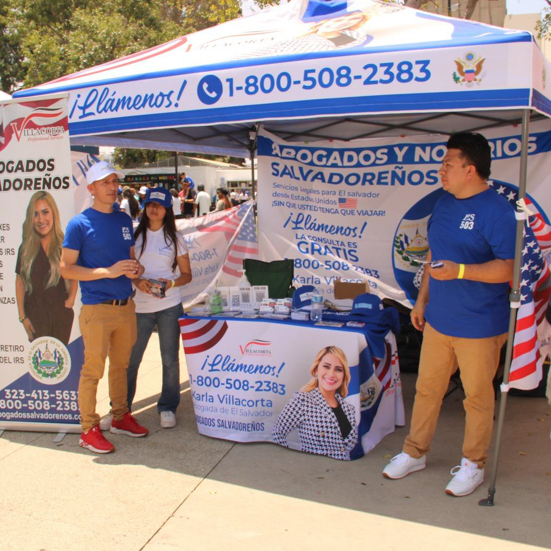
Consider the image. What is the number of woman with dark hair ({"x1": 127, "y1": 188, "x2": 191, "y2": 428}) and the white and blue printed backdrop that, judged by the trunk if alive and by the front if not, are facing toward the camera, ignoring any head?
2

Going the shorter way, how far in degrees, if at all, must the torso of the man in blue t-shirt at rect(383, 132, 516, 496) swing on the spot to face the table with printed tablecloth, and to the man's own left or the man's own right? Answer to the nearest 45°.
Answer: approximately 45° to the man's own right

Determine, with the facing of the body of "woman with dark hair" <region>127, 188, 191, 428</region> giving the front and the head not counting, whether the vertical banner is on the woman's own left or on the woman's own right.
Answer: on the woman's own right

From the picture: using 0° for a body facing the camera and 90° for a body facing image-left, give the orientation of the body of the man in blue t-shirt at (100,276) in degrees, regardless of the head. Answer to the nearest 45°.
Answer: approximately 315°

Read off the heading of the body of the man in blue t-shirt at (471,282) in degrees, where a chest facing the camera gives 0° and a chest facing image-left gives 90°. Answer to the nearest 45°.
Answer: approximately 45°

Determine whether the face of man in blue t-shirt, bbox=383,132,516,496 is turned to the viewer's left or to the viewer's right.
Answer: to the viewer's left

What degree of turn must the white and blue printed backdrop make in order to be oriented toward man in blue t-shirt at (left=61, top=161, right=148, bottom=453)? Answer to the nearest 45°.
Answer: approximately 45° to its right

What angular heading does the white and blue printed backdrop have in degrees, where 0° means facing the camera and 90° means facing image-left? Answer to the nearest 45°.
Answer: approximately 0°
